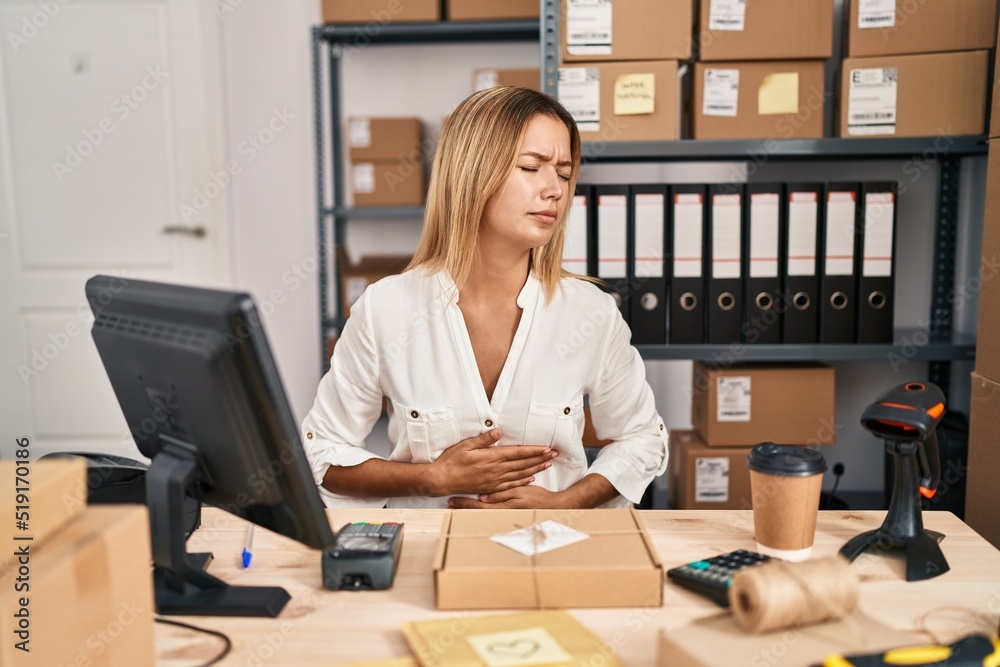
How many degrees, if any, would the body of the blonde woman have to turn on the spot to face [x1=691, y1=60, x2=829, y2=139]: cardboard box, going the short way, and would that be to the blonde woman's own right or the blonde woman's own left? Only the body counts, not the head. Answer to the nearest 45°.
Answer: approximately 135° to the blonde woman's own left

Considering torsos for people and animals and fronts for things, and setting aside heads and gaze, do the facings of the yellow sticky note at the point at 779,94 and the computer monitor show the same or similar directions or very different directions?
very different directions

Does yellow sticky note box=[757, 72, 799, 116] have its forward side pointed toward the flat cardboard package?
yes

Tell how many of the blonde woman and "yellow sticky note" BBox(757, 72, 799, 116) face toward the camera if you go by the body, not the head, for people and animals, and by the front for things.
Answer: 2

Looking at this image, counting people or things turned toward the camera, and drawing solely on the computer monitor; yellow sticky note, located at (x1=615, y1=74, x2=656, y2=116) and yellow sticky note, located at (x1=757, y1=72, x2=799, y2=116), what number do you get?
2

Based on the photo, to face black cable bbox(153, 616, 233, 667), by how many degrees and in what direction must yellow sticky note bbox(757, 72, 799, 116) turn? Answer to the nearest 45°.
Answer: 0° — it already faces it

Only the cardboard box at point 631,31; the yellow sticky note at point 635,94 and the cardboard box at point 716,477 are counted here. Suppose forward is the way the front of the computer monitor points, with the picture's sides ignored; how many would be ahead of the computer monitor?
3

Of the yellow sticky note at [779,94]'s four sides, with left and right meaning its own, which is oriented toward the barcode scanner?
front

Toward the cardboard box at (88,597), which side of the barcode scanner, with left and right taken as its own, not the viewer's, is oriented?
front

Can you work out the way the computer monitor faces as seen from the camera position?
facing away from the viewer and to the right of the viewer
